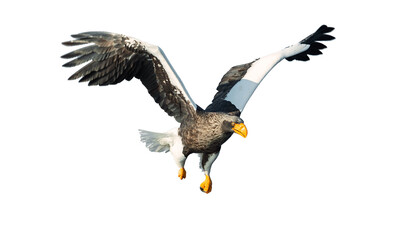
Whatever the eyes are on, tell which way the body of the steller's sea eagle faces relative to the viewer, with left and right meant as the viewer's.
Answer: facing the viewer and to the right of the viewer
